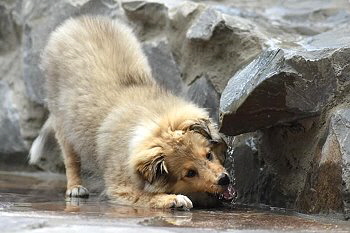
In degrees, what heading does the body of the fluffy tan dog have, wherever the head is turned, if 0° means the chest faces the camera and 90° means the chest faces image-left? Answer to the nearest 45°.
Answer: approximately 315°
